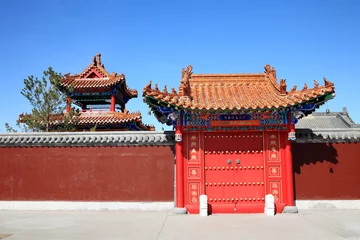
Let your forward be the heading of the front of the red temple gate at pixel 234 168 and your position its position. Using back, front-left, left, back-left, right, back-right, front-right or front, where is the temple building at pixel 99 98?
back-right

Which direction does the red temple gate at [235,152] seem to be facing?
toward the camera

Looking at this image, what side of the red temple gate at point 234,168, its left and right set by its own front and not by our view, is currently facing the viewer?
front

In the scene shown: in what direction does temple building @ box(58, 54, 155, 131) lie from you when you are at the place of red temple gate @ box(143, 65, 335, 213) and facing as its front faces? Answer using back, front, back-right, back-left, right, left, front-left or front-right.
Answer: back-right
